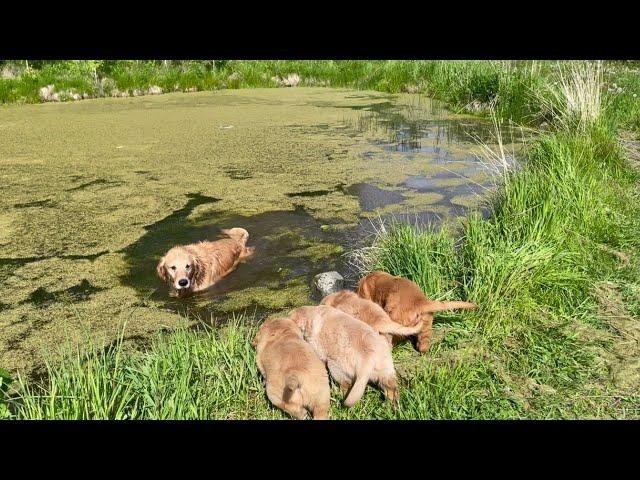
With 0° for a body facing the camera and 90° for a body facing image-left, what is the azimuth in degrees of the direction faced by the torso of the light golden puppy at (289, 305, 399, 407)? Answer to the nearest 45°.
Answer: approximately 135°

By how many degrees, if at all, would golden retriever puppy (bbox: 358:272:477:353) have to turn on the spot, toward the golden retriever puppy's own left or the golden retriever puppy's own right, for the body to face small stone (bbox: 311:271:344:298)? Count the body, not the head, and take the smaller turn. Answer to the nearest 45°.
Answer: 0° — it already faces it

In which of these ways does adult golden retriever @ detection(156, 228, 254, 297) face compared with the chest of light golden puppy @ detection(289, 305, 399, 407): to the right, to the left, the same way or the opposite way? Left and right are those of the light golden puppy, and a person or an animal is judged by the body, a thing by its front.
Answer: to the left

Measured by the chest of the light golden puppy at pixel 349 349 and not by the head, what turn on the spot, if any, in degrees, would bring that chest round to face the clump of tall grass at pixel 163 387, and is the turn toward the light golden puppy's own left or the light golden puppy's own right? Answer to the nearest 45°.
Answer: approximately 45° to the light golden puppy's own left

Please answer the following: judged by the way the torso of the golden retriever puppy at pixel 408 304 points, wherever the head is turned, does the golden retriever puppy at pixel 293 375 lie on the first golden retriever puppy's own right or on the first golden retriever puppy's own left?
on the first golden retriever puppy's own left

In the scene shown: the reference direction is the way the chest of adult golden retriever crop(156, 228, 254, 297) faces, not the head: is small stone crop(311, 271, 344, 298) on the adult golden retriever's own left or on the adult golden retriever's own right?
on the adult golden retriever's own left

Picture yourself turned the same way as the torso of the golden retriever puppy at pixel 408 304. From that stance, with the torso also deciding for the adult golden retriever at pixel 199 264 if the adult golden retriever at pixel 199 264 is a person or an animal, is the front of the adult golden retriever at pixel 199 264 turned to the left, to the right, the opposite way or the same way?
to the left

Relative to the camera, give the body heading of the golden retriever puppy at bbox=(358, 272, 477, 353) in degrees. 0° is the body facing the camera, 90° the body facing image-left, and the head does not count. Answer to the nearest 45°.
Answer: approximately 135°
